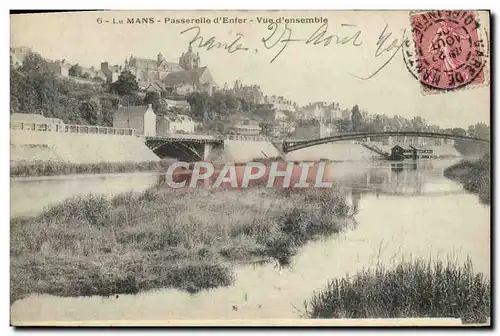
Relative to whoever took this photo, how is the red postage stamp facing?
facing the viewer
